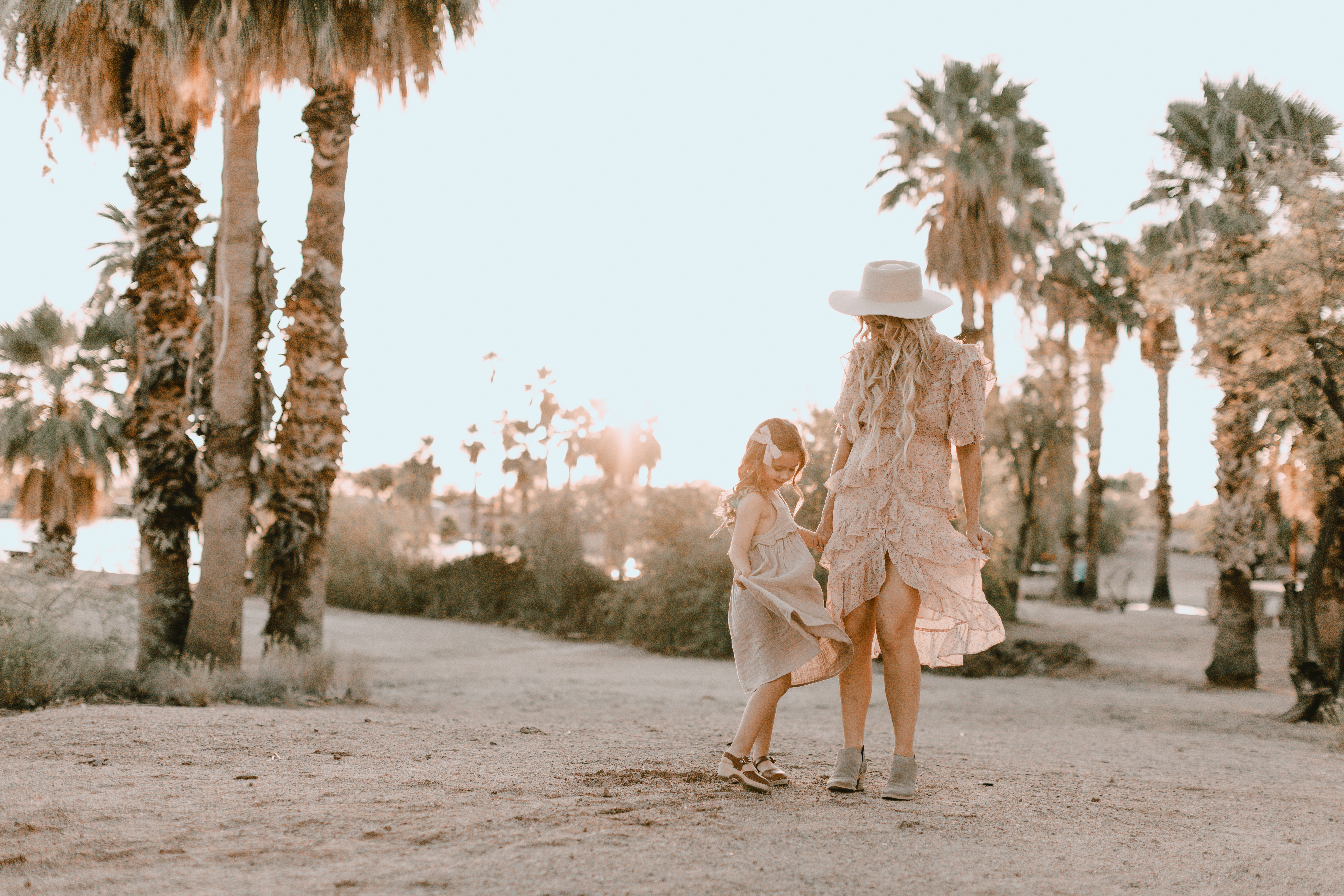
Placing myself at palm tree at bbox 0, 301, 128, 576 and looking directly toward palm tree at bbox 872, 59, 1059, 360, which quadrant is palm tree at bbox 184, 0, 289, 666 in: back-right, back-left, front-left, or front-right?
front-right

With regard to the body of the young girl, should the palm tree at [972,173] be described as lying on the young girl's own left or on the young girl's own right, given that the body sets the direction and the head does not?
on the young girl's own left

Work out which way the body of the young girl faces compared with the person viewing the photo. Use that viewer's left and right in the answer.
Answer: facing the viewer and to the right of the viewer

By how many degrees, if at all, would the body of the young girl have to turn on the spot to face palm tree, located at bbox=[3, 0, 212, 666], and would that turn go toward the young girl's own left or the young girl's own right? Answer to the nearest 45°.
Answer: approximately 180°

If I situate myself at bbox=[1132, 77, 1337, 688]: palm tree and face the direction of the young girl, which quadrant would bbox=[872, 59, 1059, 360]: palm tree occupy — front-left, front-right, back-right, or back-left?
back-right

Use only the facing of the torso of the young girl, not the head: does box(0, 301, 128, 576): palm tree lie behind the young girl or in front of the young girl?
behind

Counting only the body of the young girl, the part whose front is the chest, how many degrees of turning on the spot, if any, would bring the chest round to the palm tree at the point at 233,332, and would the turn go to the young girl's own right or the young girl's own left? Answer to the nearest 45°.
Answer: approximately 180°

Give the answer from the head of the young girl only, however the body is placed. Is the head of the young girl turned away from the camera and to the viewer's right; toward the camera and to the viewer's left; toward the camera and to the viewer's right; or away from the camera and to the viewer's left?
toward the camera and to the viewer's right

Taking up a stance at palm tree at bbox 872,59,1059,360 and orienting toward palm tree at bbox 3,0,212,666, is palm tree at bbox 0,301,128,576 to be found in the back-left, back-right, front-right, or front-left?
front-right

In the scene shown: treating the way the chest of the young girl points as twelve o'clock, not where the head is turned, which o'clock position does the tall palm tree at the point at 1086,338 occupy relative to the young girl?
The tall palm tree is roughly at 8 o'clock from the young girl.
